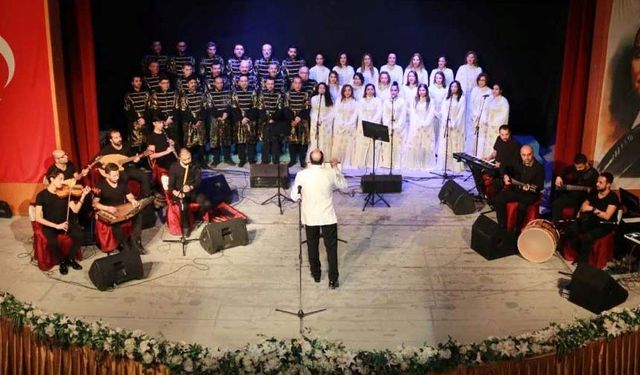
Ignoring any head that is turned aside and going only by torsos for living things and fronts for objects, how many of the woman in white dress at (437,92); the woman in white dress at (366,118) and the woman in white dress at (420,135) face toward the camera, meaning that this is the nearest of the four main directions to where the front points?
3

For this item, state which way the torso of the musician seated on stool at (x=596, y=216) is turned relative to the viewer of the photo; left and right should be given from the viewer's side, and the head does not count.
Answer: facing the viewer and to the left of the viewer

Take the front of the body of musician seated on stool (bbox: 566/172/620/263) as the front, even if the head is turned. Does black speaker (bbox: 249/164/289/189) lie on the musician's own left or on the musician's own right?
on the musician's own right

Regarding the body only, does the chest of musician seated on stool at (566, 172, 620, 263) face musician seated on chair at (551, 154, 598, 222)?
no

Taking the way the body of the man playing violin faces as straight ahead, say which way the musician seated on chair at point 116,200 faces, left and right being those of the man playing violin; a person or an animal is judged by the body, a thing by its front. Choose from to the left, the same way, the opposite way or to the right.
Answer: the same way

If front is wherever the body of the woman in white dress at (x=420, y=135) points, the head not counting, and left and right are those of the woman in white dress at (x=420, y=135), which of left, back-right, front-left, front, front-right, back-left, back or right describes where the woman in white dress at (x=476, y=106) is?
left

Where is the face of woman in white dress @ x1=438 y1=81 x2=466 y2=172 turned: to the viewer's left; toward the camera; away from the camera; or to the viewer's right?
toward the camera

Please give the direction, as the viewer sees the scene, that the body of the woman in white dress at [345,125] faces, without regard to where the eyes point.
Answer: toward the camera

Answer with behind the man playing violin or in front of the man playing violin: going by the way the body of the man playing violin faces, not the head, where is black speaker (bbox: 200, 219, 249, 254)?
in front

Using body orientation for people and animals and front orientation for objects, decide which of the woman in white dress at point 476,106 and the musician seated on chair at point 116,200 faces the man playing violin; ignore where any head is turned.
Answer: the woman in white dress

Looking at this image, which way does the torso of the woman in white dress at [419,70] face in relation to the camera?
toward the camera

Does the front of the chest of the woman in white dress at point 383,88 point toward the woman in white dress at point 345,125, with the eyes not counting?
no
